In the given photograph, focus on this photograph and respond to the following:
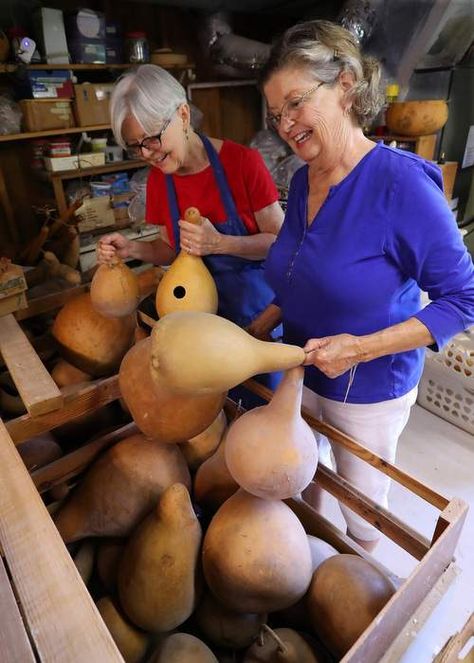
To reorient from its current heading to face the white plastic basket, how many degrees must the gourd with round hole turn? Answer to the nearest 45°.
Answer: approximately 135° to its left

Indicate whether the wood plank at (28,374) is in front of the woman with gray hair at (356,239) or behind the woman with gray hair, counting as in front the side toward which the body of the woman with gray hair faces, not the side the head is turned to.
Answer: in front

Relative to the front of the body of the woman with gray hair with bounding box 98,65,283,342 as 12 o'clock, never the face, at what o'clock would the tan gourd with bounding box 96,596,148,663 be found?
The tan gourd is roughly at 11 o'clock from the woman with gray hair.

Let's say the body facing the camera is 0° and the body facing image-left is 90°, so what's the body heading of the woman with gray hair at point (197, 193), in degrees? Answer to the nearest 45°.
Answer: approximately 45°

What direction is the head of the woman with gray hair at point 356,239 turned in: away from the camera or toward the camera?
toward the camera

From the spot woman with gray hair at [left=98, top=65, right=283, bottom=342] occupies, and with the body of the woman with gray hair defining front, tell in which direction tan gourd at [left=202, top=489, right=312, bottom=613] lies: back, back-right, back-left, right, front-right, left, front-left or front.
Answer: front-left

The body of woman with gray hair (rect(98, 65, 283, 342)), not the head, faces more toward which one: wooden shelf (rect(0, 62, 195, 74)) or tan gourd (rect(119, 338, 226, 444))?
the tan gourd

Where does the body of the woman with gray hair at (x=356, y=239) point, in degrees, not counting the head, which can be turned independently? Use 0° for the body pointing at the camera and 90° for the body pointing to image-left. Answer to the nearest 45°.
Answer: approximately 45°

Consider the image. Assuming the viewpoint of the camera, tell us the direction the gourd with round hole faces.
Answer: facing the viewer
